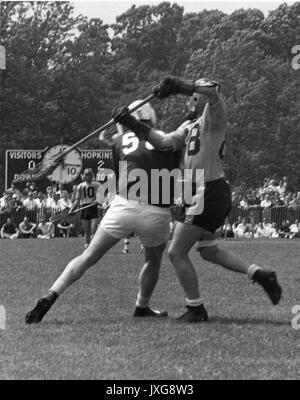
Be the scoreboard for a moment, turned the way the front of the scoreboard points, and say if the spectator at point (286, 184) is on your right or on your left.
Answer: on your left

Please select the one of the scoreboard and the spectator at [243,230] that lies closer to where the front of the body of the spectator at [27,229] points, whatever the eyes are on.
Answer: the spectator

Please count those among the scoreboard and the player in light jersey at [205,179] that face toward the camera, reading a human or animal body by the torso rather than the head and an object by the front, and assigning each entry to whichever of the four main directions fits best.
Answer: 1

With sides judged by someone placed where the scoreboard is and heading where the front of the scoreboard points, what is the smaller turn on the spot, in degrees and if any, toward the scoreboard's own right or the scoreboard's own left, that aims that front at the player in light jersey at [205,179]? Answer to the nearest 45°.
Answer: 0° — it already faces them

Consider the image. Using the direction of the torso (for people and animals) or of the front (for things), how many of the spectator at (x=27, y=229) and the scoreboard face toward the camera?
2

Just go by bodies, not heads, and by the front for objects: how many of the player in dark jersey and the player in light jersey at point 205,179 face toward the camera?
0

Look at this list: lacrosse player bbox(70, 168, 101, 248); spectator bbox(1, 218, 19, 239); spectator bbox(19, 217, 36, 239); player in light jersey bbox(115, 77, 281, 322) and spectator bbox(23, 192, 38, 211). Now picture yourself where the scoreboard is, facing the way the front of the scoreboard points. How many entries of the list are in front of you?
5

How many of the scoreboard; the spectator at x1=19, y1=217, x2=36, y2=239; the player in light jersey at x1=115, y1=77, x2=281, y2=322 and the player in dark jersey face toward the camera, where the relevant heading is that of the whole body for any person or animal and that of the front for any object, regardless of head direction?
2

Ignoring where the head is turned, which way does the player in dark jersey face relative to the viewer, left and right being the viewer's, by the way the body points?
facing away from the viewer and to the right of the viewer

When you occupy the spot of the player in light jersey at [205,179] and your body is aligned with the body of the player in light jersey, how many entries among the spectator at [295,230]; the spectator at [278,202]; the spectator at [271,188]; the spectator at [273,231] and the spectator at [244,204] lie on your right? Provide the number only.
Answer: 5

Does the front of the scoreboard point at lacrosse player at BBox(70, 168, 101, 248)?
yes

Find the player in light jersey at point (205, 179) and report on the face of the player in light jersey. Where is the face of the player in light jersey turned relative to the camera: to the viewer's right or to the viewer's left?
to the viewer's left

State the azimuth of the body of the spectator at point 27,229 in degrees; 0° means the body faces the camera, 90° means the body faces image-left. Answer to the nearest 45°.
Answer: approximately 0°
